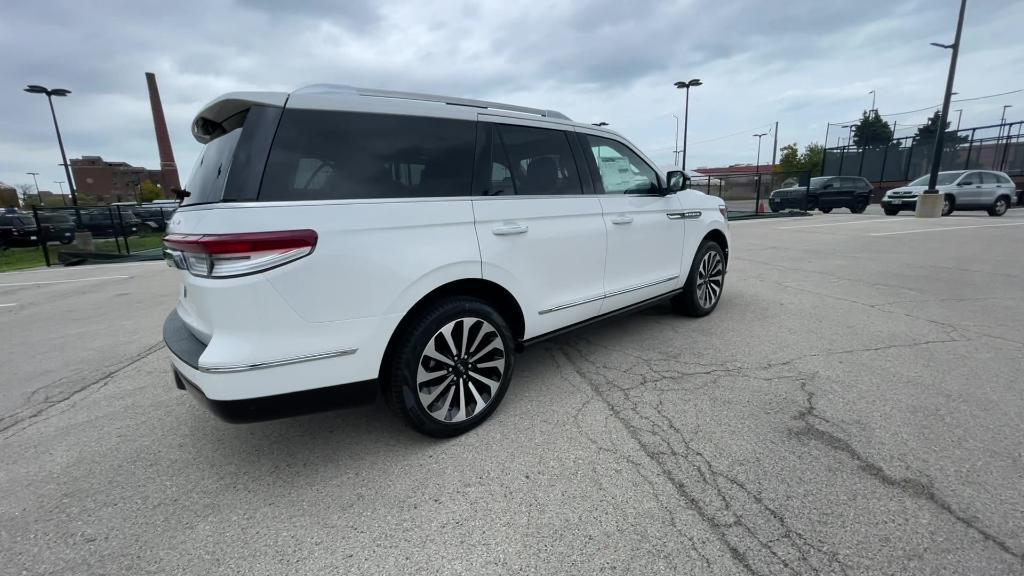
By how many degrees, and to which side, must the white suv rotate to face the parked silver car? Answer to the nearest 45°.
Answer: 0° — it already faces it

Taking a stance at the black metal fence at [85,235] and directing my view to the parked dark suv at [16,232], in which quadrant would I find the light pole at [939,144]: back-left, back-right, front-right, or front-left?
back-right

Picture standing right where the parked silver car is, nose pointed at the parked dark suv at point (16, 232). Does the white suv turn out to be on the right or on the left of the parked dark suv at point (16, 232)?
left

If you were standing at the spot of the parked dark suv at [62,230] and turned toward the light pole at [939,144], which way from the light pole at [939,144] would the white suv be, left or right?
right

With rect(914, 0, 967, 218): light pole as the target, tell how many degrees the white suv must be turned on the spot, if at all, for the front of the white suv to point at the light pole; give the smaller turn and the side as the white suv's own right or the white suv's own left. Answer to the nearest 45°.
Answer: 0° — it already faces it

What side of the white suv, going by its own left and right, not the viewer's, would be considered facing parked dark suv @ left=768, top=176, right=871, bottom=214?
front

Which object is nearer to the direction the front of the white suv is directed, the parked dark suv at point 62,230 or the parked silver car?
the parked silver car

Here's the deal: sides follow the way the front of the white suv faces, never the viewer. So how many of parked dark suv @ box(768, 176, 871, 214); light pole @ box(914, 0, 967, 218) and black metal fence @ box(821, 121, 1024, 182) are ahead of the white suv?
3

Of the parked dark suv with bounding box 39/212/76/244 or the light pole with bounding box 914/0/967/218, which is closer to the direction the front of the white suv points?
the light pole

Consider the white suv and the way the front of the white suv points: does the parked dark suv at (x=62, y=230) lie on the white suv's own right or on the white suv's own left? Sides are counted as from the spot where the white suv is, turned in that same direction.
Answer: on the white suv's own left

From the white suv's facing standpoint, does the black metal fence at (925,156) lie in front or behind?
in front

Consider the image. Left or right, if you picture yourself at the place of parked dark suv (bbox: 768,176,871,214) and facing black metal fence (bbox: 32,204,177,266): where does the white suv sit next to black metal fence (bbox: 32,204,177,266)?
left

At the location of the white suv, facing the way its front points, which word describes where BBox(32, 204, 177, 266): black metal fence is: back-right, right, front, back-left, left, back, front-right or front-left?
left

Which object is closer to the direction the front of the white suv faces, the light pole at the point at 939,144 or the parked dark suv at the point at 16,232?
the light pole

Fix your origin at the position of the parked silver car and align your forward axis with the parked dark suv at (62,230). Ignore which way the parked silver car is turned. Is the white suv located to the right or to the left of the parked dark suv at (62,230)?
left

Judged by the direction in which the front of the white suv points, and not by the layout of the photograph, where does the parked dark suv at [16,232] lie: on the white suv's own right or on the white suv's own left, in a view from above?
on the white suv's own left

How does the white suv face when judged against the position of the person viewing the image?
facing away from the viewer and to the right of the viewer
